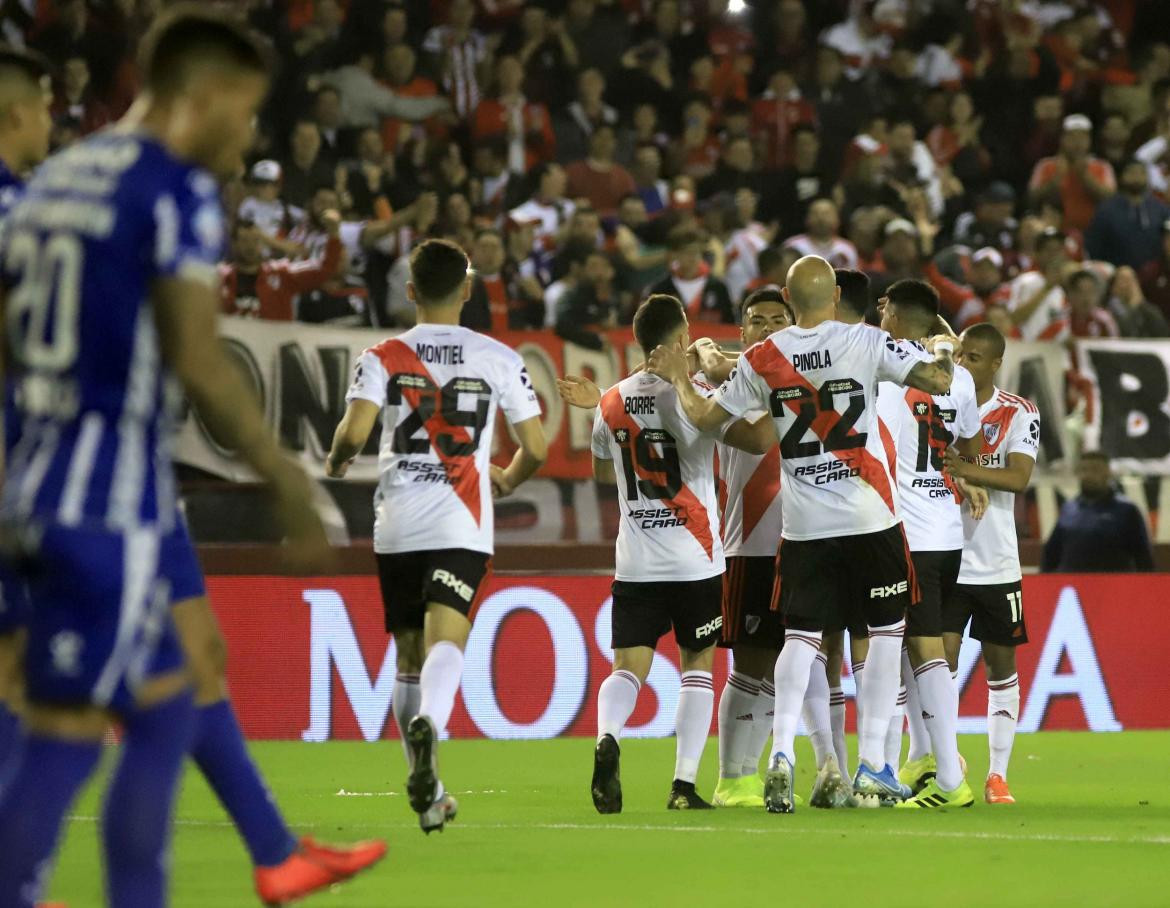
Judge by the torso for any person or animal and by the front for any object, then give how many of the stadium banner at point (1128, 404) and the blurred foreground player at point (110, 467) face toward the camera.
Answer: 1

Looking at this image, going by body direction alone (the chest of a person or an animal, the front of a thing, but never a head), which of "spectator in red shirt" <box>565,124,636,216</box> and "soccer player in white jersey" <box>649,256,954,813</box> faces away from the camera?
the soccer player in white jersey

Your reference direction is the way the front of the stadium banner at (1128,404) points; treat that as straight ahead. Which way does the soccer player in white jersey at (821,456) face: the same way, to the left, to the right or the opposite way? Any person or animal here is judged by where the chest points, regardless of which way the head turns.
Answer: the opposite way

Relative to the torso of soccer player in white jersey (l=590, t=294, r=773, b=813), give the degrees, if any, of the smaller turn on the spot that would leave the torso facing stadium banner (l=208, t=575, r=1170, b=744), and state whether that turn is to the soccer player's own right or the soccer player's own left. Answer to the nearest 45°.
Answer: approximately 45° to the soccer player's own left

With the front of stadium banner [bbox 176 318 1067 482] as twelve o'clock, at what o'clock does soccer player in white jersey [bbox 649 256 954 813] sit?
The soccer player in white jersey is roughly at 11 o'clock from the stadium banner.

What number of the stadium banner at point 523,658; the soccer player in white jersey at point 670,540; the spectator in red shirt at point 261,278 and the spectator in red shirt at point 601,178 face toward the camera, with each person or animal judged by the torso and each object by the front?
3

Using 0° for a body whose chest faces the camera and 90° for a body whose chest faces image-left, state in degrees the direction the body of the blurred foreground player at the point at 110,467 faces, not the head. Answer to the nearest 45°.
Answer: approximately 225°

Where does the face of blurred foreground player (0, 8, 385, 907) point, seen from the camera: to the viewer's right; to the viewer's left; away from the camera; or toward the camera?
to the viewer's right
